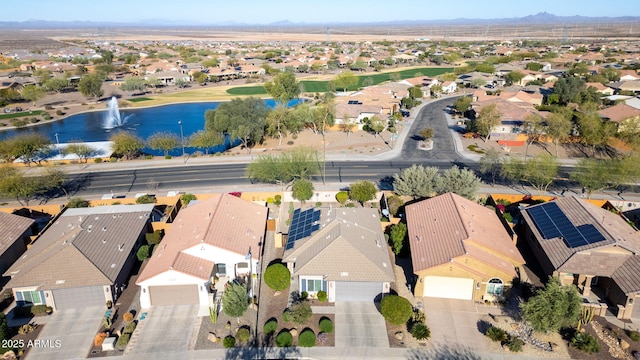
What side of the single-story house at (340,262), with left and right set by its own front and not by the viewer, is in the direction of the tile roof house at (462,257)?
left

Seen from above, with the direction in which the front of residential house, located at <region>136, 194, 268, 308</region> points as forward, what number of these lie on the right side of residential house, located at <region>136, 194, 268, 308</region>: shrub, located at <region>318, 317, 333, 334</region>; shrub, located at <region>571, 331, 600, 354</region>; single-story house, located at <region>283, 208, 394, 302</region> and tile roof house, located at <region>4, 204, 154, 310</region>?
1

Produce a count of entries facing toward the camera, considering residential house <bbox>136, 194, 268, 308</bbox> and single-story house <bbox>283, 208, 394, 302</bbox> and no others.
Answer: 2

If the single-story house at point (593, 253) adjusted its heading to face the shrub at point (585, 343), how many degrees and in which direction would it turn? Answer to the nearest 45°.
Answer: approximately 45° to its right

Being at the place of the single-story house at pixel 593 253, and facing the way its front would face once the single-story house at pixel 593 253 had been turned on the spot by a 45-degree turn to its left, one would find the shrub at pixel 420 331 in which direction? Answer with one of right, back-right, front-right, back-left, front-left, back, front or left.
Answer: back-right

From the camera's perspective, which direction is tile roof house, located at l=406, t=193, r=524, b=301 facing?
toward the camera

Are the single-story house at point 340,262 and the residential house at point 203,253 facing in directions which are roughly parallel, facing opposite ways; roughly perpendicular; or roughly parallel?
roughly parallel

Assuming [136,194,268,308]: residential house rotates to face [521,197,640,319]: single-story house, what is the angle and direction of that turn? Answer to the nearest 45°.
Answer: approximately 90° to its left

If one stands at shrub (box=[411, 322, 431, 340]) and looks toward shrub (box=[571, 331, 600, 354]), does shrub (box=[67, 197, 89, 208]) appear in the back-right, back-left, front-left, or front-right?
back-left

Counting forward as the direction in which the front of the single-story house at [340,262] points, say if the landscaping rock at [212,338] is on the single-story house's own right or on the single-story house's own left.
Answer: on the single-story house's own right

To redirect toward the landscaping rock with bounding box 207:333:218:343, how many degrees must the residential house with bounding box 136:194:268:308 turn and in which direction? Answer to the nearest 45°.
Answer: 0° — it already faces it

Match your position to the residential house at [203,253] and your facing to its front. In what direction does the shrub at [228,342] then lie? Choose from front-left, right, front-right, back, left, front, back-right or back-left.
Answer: front

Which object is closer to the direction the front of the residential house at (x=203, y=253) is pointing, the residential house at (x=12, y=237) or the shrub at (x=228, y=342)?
the shrub

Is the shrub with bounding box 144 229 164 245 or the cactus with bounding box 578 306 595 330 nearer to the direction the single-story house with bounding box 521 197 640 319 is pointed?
the cactus

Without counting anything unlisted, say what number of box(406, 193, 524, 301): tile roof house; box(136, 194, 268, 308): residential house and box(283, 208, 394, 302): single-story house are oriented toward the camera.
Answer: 3

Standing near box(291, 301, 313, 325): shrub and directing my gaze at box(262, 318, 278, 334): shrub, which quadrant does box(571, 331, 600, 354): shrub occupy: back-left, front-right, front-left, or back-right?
back-left

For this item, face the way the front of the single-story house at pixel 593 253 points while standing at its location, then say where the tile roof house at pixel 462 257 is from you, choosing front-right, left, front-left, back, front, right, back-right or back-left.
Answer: right

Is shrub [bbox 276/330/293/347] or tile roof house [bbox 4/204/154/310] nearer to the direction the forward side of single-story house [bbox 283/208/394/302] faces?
the shrub

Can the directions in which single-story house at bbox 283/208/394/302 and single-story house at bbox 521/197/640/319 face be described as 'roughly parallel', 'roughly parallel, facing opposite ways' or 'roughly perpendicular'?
roughly parallel

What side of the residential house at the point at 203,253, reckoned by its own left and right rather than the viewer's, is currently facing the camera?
front
